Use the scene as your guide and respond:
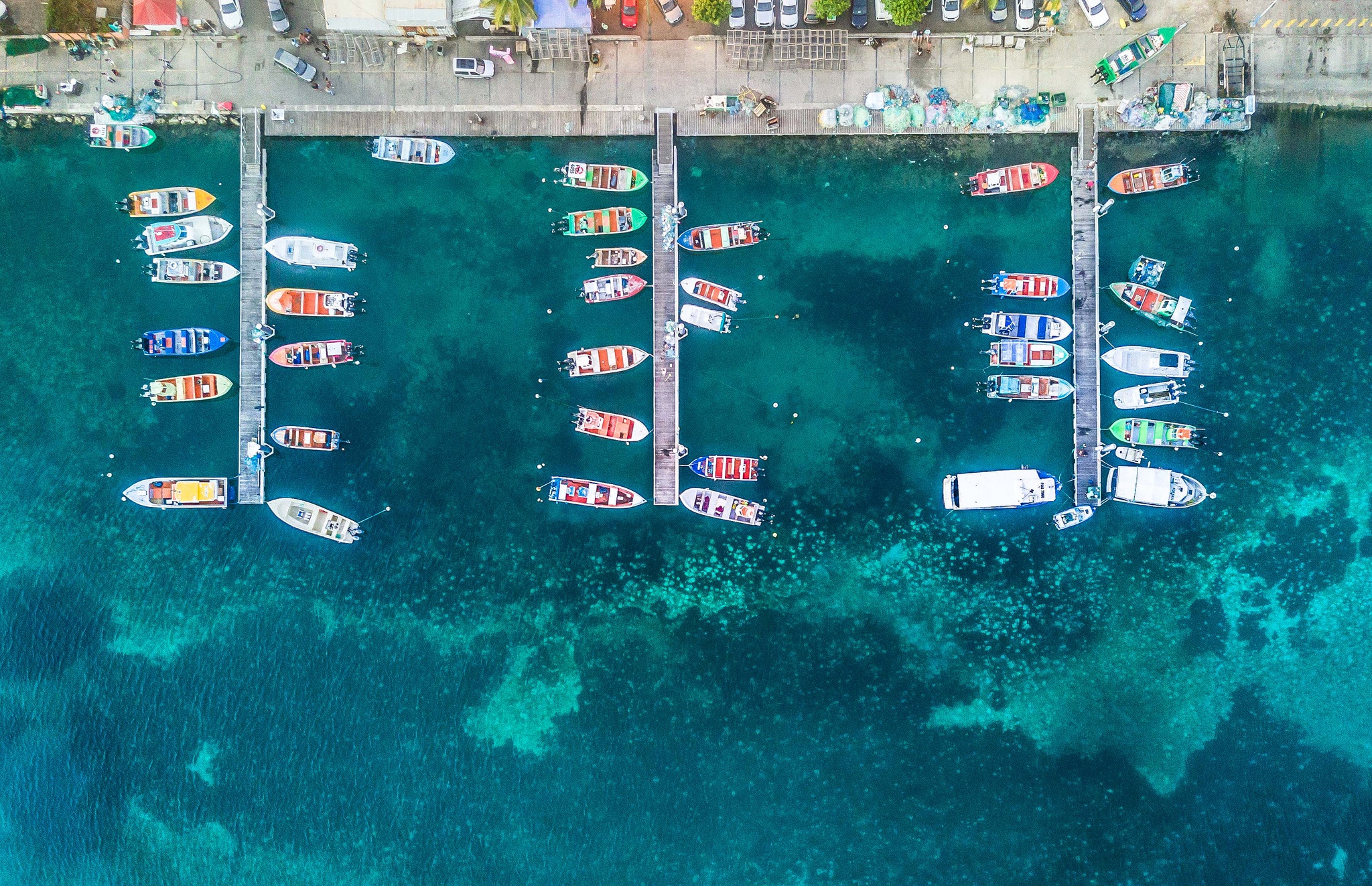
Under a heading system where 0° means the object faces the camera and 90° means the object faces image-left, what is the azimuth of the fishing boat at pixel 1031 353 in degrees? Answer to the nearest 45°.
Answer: approximately 270°

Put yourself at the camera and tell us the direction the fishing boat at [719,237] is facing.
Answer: facing to the left of the viewer

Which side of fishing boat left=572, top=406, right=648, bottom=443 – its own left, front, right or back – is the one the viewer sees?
right

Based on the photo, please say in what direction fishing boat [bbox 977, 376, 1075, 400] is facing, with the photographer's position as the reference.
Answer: facing to the right of the viewer

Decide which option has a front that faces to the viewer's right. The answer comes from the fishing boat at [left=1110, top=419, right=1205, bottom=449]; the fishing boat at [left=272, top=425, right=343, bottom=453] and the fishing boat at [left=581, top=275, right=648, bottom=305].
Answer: the fishing boat at [left=581, top=275, right=648, bottom=305]

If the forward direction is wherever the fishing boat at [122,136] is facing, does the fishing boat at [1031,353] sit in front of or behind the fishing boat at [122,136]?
in front

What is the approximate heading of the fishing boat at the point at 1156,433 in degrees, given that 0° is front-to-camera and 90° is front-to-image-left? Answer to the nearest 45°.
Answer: approximately 90°

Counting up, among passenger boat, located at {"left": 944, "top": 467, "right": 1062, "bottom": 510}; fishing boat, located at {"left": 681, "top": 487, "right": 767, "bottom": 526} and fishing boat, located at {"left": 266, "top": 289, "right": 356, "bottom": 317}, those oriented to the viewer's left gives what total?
2

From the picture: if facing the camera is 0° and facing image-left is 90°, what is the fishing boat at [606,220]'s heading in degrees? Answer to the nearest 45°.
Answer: approximately 270°

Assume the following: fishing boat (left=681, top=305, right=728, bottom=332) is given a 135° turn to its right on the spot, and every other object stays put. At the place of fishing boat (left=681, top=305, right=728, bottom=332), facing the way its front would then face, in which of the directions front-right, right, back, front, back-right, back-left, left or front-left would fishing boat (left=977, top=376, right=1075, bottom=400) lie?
front-right

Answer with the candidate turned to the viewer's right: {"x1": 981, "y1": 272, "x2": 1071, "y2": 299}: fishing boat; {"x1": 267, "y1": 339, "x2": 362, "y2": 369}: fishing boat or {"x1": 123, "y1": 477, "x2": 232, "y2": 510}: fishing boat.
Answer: {"x1": 981, "y1": 272, "x2": 1071, "y2": 299}: fishing boat

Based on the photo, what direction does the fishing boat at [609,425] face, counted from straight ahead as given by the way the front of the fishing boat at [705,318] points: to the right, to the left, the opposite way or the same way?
the opposite way

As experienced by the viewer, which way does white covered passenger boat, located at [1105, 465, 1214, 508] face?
facing to the right of the viewer

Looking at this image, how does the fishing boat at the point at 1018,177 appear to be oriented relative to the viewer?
to the viewer's right
